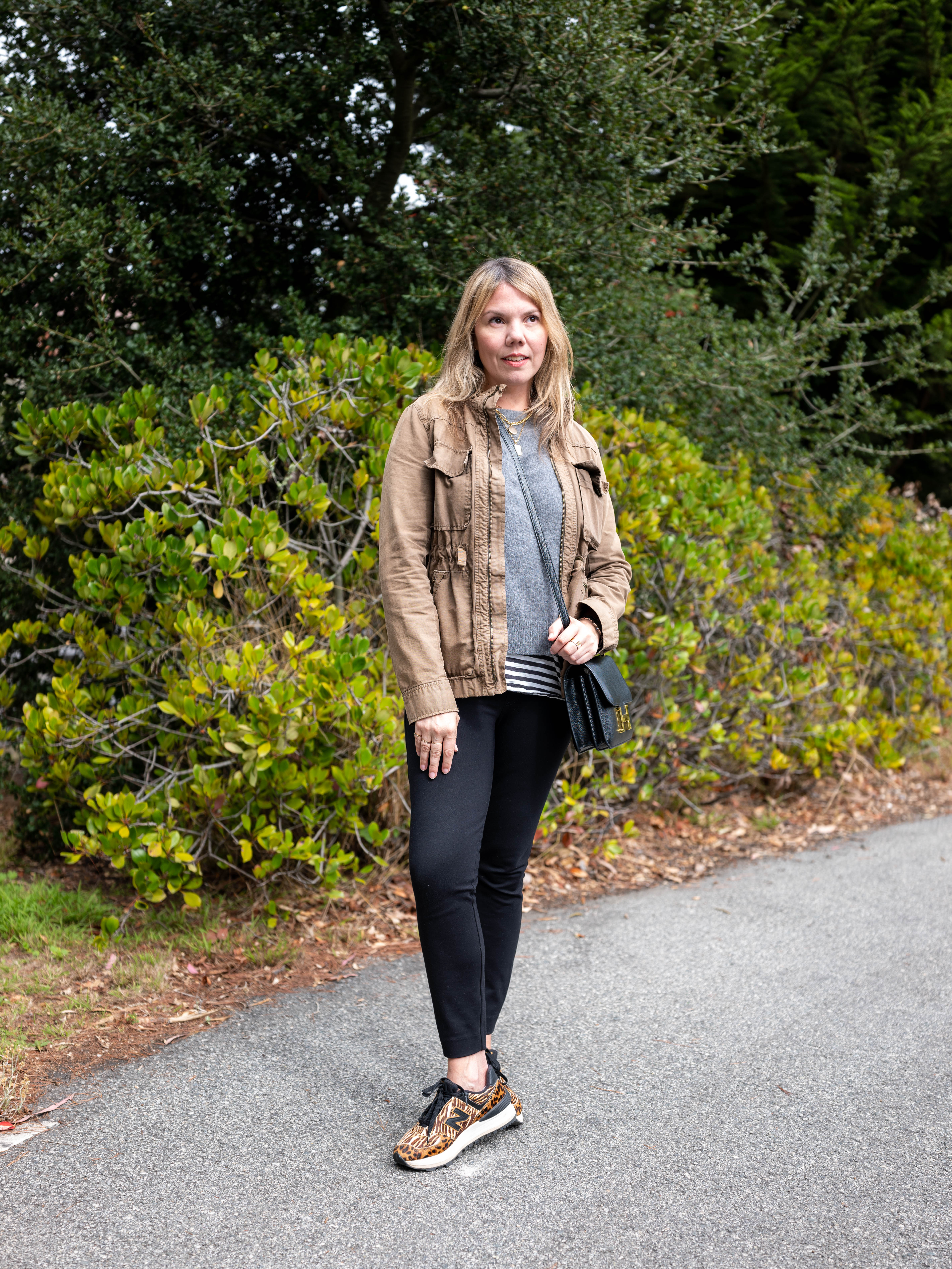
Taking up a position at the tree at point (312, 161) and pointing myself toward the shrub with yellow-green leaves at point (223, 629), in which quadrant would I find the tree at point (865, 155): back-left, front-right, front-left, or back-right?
back-left

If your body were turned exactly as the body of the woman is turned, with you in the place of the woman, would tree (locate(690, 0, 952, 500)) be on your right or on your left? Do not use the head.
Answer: on your left

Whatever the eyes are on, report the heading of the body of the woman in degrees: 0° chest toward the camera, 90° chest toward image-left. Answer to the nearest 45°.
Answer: approximately 315°

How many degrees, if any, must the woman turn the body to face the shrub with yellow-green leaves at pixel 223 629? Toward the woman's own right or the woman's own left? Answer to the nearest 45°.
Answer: approximately 180°

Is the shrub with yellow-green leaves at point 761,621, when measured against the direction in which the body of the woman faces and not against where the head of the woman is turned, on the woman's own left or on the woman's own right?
on the woman's own left

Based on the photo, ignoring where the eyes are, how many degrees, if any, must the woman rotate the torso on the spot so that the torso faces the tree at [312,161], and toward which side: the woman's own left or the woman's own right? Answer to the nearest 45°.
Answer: approximately 135° to the woman's own left
